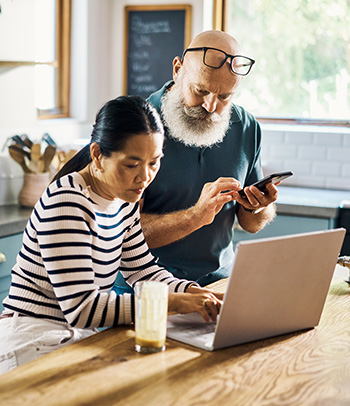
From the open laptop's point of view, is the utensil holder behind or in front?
in front

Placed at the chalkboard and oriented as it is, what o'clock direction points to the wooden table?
The wooden table is roughly at 12 o'clock from the chalkboard.

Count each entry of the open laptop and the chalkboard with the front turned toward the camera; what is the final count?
1

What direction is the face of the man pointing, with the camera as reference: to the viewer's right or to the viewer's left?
to the viewer's right

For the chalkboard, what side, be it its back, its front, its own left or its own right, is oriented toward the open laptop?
front

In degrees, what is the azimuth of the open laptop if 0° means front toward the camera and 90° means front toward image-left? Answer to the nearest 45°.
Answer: approximately 135°

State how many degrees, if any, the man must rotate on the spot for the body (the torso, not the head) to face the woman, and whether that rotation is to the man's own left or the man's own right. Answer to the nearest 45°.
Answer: approximately 45° to the man's own right

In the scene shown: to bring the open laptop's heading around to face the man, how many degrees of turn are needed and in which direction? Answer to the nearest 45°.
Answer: approximately 45° to its right

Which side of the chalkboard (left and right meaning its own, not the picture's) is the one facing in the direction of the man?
front

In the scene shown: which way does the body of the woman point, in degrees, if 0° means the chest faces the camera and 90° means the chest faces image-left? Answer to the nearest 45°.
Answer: approximately 315°

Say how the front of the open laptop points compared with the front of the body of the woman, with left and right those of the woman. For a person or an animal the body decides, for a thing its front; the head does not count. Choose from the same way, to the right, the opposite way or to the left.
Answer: the opposite way
